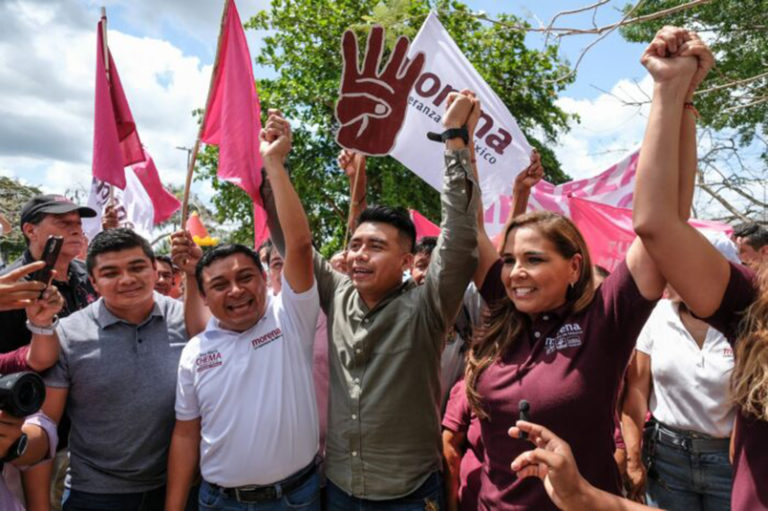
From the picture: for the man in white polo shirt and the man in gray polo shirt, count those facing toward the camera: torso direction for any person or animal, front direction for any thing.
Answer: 2

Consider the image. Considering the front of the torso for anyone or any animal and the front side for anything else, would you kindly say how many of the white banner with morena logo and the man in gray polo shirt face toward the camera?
2

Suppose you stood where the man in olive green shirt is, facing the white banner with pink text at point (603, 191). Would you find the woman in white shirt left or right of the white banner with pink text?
right

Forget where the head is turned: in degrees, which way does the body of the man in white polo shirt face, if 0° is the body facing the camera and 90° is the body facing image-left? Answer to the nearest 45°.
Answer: approximately 0°

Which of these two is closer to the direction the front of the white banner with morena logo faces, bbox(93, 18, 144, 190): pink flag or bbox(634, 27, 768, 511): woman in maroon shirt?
the woman in maroon shirt

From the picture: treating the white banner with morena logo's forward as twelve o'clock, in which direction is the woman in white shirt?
The woman in white shirt is roughly at 10 o'clock from the white banner with morena logo.

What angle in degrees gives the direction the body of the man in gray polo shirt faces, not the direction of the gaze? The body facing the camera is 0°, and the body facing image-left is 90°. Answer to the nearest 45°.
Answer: approximately 0°
